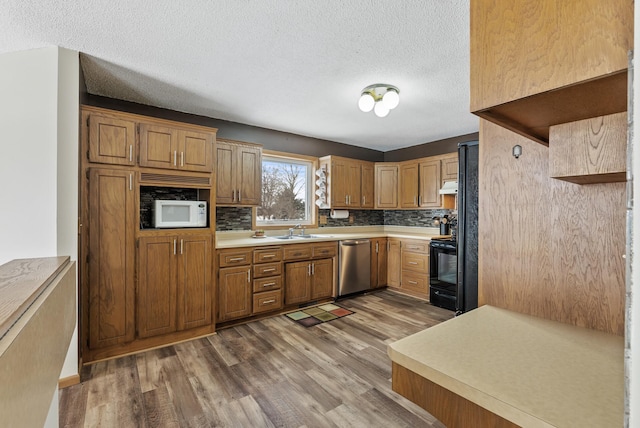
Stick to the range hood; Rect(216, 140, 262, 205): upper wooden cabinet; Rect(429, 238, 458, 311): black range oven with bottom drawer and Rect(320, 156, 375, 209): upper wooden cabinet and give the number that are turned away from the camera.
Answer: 0

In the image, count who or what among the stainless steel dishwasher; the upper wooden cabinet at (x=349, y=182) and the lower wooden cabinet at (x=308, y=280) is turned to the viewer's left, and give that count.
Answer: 0

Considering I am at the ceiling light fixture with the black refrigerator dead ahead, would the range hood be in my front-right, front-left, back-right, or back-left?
front-left

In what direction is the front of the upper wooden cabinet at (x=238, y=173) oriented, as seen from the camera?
facing the viewer and to the right of the viewer

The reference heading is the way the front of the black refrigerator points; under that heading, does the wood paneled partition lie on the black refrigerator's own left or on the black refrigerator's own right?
on the black refrigerator's own left

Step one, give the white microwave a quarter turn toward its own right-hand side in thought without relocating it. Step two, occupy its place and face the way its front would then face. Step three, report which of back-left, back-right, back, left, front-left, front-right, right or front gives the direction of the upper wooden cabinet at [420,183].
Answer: back

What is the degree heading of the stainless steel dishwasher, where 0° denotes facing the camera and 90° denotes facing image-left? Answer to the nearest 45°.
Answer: approximately 315°

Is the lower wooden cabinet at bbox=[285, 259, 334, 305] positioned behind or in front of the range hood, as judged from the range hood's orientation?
in front

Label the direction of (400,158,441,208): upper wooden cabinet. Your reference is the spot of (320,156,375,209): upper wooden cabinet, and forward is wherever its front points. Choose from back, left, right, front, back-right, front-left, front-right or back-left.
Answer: front-left

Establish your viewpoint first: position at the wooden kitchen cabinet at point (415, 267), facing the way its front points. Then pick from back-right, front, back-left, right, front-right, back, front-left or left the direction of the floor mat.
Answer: front
